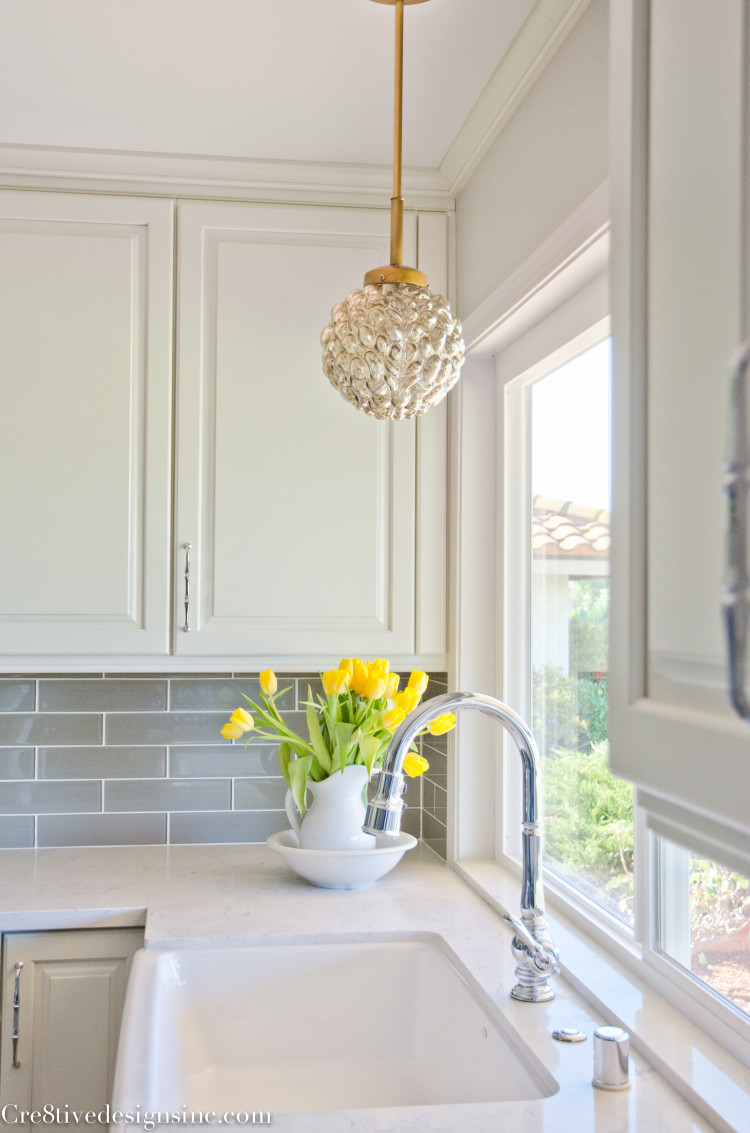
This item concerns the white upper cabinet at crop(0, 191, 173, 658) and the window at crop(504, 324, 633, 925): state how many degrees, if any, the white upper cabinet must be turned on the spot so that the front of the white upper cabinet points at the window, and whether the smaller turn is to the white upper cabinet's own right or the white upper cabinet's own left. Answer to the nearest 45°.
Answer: approximately 45° to the white upper cabinet's own left

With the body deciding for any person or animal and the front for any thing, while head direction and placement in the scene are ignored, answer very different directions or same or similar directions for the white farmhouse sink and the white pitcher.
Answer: very different directions

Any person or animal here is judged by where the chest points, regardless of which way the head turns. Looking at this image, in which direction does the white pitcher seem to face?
to the viewer's right

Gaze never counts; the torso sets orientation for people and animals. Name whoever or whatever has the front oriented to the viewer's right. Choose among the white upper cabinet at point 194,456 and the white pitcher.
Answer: the white pitcher

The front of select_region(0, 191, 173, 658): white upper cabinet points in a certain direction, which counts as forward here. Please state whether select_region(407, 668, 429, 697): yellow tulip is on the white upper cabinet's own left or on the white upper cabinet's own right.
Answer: on the white upper cabinet's own left

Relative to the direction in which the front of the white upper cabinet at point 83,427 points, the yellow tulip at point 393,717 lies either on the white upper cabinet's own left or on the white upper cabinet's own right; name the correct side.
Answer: on the white upper cabinet's own left

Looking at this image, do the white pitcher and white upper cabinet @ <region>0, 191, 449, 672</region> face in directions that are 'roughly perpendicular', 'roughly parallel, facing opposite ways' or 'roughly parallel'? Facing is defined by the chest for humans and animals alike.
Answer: roughly perpendicular
